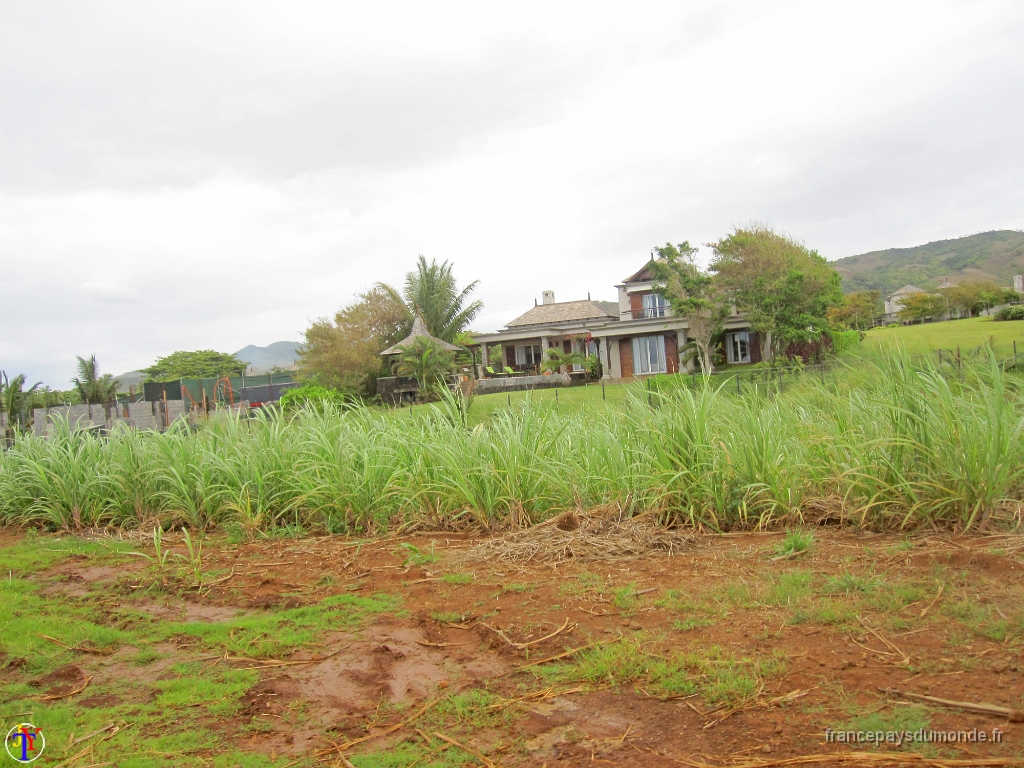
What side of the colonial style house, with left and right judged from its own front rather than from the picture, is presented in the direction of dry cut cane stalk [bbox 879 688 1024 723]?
front

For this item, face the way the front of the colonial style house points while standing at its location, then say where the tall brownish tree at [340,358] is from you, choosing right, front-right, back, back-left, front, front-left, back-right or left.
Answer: front-right

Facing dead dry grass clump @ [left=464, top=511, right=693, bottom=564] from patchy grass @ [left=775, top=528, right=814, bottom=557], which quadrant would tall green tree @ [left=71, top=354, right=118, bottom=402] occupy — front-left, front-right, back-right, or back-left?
front-right

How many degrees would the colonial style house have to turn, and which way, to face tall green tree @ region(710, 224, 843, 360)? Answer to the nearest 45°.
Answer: approximately 45° to its left

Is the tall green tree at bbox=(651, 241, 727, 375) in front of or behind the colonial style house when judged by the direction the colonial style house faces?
in front

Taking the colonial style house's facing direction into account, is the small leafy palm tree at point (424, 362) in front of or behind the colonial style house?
in front

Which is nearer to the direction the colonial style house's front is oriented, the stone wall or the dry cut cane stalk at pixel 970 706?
the dry cut cane stalk

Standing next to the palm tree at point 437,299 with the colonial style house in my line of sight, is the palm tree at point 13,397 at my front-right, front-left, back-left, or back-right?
back-right

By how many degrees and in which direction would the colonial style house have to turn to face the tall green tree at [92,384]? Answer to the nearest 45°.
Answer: approximately 45° to its right

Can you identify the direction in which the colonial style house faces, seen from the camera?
facing the viewer

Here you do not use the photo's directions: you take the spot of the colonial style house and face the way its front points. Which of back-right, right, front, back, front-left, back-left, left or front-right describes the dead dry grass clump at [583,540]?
front

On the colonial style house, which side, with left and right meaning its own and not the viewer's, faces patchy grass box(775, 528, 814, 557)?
front
